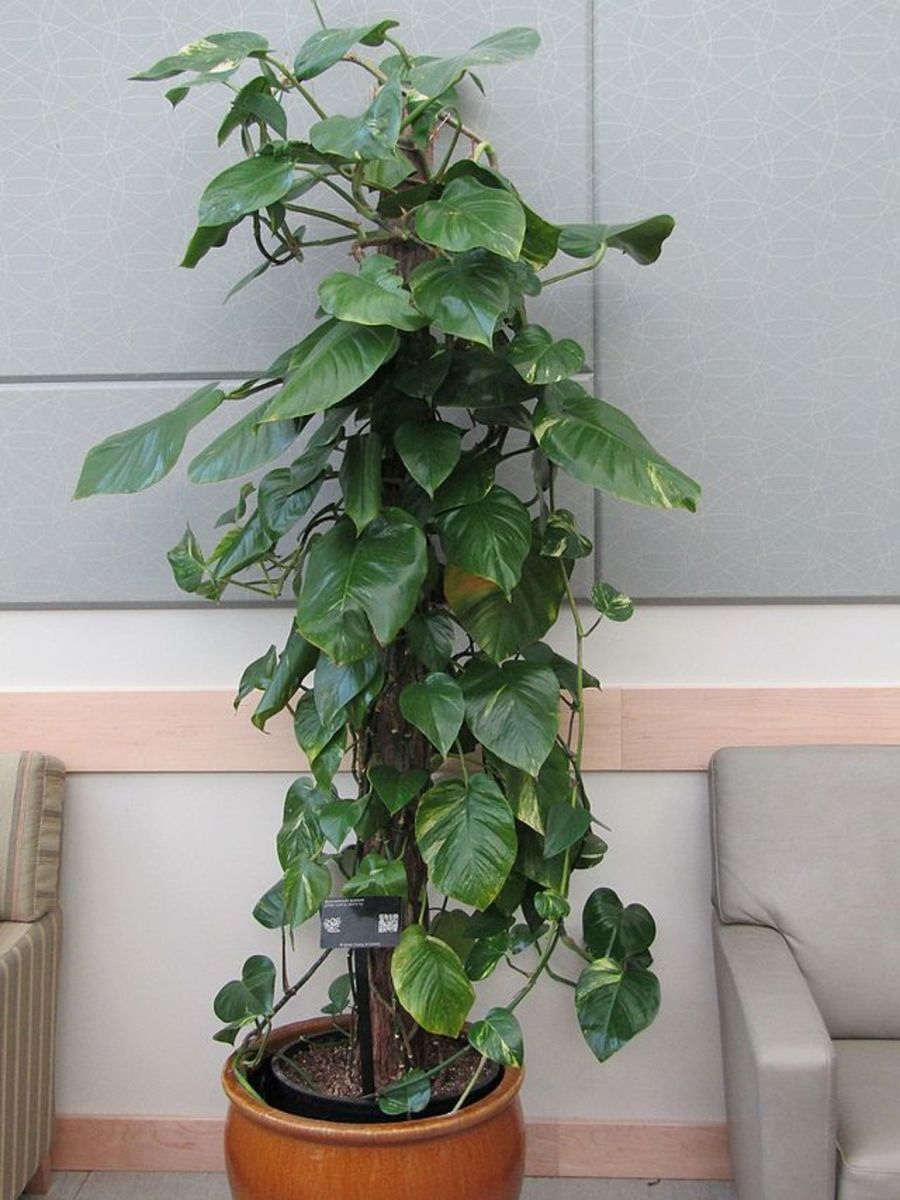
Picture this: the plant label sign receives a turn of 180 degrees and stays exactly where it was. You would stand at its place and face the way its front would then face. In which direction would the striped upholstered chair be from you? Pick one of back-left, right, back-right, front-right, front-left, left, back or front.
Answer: front-left

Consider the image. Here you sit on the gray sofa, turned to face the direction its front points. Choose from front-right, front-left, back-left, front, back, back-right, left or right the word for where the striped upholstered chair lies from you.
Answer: right

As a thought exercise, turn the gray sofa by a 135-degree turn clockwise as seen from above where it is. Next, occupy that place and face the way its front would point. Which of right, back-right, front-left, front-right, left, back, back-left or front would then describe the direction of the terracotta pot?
left

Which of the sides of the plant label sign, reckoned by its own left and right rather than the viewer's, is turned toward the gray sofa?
left

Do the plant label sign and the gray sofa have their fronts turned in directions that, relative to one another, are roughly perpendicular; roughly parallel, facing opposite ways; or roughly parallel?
roughly parallel

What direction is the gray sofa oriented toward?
toward the camera

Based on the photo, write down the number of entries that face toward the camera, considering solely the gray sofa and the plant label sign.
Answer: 2

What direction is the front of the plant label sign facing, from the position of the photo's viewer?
facing the viewer

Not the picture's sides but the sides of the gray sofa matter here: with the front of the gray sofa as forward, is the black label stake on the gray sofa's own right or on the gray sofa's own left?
on the gray sofa's own right

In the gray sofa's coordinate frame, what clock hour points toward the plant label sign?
The plant label sign is roughly at 2 o'clock from the gray sofa.
